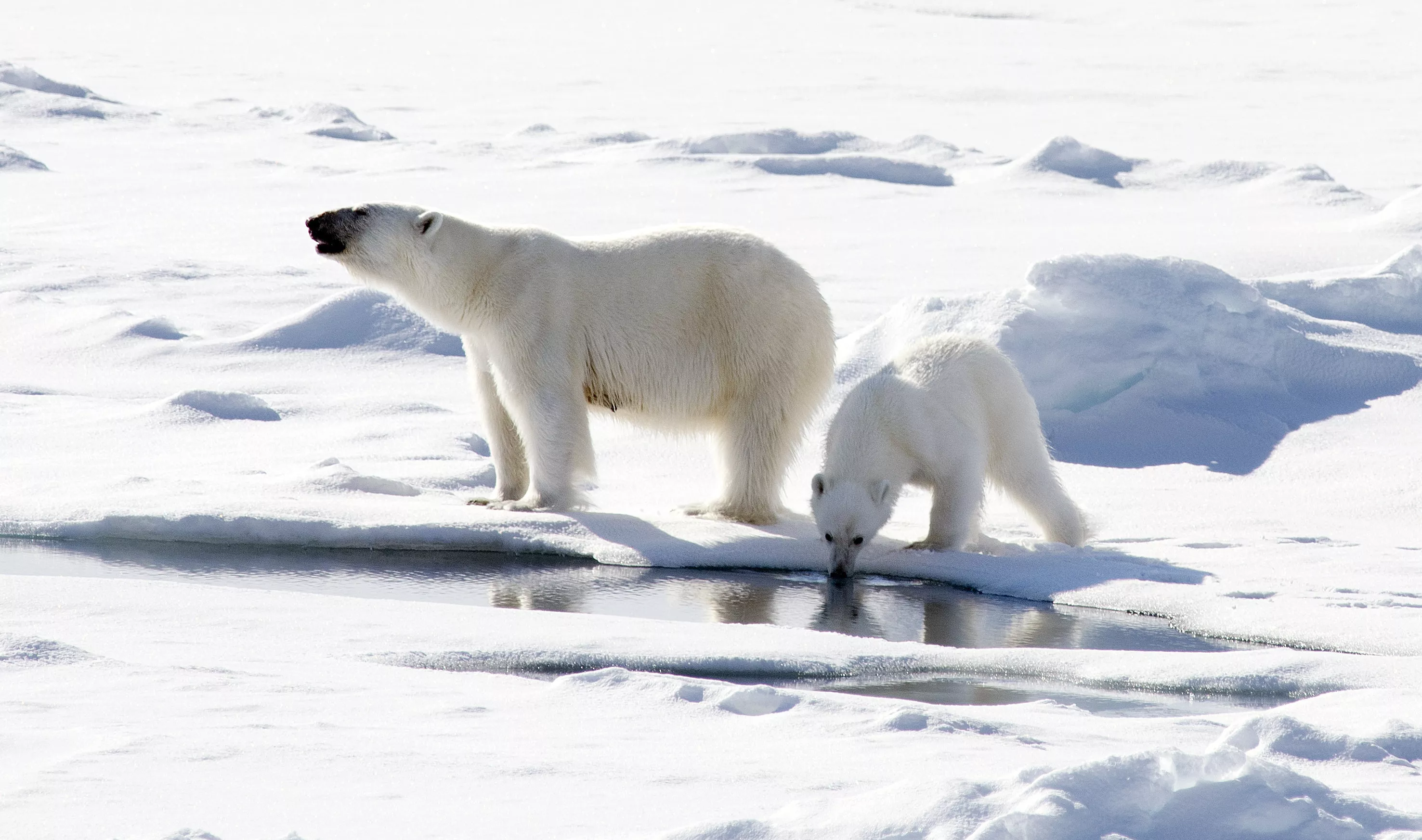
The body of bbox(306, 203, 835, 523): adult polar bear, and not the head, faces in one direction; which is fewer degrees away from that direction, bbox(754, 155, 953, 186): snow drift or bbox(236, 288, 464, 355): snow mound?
the snow mound

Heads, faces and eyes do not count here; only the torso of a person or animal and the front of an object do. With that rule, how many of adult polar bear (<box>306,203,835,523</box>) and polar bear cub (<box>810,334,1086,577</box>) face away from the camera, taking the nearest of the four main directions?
0

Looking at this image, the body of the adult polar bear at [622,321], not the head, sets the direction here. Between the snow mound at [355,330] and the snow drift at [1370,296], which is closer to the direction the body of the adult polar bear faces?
the snow mound

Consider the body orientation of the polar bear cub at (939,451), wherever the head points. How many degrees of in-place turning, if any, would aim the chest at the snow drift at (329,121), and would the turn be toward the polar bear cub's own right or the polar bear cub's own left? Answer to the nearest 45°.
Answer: approximately 90° to the polar bear cub's own right

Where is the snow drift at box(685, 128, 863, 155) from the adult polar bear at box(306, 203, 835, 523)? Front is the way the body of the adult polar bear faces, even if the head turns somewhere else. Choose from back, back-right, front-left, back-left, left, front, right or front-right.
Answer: right

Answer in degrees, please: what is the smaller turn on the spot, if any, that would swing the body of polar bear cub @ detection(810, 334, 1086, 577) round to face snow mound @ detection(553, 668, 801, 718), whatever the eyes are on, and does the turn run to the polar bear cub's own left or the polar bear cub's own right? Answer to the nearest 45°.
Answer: approximately 45° to the polar bear cub's own left

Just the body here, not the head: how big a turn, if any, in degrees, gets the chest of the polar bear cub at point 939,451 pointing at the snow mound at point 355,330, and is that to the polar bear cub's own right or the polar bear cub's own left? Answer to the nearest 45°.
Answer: approximately 90° to the polar bear cub's own right

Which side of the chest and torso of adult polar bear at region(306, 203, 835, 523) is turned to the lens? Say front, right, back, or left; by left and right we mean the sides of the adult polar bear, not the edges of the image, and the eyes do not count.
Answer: left

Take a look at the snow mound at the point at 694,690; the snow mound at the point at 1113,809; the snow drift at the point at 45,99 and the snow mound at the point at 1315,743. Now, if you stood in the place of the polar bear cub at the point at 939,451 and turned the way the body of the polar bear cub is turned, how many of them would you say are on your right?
1

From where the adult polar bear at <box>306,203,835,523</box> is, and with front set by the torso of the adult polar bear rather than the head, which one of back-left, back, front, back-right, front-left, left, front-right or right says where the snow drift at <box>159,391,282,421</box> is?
front-right

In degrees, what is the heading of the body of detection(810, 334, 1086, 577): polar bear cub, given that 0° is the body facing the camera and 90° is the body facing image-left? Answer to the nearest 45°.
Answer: approximately 45°

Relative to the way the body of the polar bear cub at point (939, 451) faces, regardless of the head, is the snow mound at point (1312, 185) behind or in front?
behind

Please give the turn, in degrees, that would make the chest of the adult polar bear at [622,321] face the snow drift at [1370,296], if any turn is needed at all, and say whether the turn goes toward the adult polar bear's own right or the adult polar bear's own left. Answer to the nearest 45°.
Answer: approximately 135° to the adult polar bear's own right
